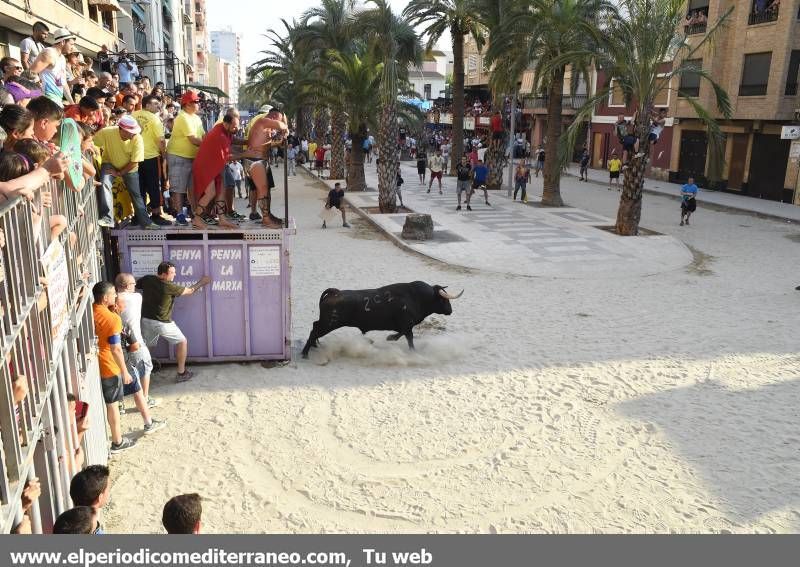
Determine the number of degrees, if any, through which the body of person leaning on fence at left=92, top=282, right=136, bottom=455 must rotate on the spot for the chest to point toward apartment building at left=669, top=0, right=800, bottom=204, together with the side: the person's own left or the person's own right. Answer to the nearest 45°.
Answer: approximately 45° to the person's own left

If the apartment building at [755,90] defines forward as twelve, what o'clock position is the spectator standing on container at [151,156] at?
The spectator standing on container is roughly at 11 o'clock from the apartment building.

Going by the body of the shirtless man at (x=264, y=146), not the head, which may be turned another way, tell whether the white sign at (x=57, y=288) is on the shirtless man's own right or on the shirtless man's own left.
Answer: on the shirtless man's own right

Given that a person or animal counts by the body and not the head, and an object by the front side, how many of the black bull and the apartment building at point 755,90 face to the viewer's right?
1

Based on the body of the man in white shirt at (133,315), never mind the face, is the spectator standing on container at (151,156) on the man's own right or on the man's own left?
on the man's own left

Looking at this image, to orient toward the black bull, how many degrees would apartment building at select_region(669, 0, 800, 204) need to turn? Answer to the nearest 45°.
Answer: approximately 45° to its left

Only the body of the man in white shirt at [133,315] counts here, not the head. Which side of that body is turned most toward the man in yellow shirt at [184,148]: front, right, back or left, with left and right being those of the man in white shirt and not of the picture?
left

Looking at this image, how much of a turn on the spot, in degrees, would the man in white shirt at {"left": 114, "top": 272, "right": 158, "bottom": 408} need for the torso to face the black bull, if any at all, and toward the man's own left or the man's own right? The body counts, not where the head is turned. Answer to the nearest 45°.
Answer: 0° — they already face it

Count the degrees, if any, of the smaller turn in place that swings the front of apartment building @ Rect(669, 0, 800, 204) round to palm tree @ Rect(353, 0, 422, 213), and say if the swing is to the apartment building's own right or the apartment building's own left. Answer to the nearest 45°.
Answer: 0° — it already faces it

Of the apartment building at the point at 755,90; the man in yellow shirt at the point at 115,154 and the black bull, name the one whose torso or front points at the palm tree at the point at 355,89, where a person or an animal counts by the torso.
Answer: the apartment building

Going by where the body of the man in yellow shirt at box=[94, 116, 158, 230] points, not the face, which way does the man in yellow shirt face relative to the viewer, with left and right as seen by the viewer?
facing the viewer and to the right of the viewer

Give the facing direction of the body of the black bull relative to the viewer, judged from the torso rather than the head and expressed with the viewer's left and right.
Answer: facing to the right of the viewer
